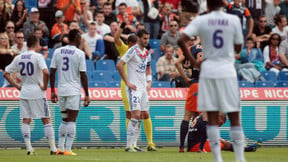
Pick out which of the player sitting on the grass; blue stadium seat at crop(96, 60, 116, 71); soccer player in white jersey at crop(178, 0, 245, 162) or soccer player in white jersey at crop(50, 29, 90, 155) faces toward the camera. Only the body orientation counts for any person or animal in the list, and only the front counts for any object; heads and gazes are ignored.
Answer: the blue stadium seat

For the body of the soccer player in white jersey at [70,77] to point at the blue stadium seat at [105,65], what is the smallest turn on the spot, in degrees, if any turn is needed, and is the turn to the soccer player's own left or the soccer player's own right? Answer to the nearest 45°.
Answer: approximately 45° to the soccer player's own left

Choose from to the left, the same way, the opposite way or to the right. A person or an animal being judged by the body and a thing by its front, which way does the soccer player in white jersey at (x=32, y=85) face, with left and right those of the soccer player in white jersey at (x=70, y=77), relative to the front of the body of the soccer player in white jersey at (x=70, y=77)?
the same way

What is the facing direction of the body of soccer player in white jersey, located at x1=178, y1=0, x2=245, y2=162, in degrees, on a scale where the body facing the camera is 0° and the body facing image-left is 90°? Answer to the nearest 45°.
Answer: approximately 180°

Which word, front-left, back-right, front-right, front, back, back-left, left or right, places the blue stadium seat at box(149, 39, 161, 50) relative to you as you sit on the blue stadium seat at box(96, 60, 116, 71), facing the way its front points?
back-left

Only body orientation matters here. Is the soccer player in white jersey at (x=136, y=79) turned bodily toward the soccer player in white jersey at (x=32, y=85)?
no

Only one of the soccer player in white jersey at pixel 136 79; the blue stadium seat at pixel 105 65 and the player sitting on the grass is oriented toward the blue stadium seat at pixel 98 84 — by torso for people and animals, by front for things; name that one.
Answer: the blue stadium seat at pixel 105 65

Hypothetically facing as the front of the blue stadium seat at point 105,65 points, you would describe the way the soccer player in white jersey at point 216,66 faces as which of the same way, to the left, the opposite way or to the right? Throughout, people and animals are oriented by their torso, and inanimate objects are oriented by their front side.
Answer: the opposite way

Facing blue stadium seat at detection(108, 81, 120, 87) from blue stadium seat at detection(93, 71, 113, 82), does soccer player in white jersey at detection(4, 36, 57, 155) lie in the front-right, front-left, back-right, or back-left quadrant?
front-right

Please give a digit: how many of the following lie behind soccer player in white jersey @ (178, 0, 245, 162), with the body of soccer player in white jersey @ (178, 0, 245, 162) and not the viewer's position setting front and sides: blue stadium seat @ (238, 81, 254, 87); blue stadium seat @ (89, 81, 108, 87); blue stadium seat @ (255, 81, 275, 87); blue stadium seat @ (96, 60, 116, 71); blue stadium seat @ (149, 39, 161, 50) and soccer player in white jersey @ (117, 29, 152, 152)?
0

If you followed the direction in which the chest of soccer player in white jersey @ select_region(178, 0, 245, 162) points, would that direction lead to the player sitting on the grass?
yes

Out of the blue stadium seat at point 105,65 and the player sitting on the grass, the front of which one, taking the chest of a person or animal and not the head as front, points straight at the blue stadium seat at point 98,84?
the blue stadium seat at point 105,65

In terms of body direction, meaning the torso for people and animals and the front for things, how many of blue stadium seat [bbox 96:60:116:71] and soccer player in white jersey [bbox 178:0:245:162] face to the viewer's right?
0

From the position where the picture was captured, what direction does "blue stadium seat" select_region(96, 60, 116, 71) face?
facing the viewer

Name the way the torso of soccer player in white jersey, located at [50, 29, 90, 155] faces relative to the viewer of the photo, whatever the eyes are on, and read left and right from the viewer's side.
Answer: facing away from the viewer and to the right of the viewer

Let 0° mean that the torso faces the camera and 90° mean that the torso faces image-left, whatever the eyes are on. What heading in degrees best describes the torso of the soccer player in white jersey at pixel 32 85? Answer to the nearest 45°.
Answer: approximately 225°

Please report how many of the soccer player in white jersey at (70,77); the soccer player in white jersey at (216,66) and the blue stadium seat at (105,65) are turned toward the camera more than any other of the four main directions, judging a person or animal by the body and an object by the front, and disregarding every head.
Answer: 1
